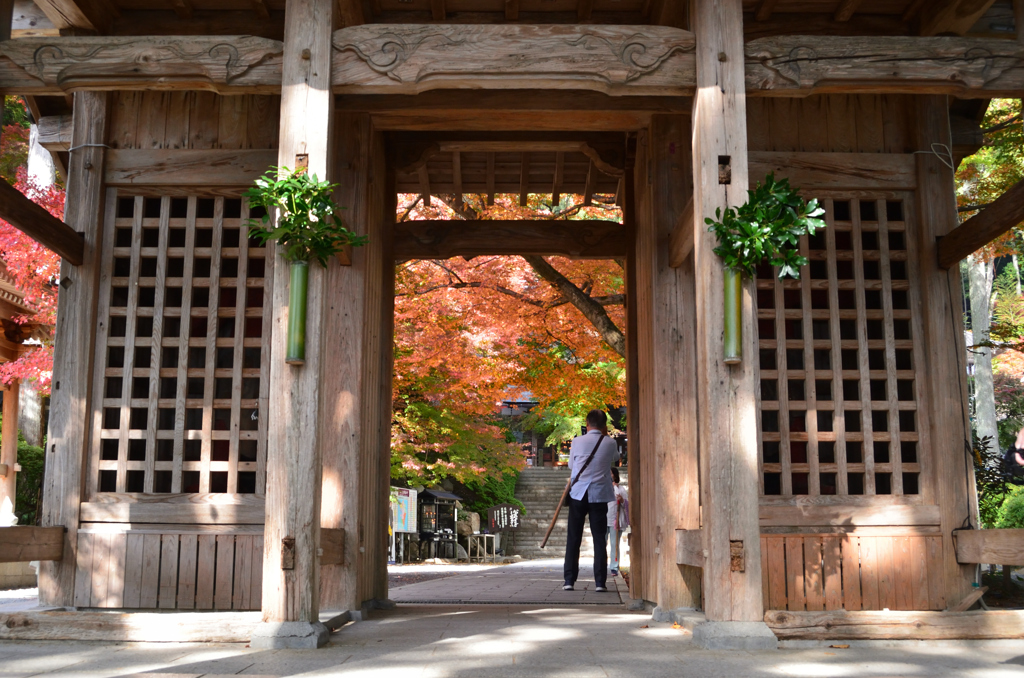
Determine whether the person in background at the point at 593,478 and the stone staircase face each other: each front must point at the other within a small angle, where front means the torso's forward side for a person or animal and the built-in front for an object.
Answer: yes

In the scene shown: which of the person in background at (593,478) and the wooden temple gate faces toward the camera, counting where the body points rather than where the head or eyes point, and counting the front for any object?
the wooden temple gate

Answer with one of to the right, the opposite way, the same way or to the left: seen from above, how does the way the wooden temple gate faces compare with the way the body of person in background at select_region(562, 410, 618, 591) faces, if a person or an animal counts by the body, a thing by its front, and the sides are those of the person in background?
the opposite way

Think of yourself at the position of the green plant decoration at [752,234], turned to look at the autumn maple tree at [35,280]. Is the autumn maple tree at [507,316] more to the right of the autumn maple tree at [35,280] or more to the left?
right

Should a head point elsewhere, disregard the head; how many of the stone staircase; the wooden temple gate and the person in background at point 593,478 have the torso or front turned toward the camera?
2

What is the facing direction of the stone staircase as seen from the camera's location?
facing the viewer

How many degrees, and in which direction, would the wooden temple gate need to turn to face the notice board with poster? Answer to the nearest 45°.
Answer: approximately 180°

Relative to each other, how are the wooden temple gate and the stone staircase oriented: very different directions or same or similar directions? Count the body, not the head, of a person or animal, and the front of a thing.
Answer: same or similar directions

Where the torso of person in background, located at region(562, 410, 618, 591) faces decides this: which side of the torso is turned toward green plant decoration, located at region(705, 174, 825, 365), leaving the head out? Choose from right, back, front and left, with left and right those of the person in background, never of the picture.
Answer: back

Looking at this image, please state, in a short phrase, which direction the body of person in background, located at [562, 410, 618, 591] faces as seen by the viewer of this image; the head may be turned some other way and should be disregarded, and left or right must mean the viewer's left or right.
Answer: facing away from the viewer

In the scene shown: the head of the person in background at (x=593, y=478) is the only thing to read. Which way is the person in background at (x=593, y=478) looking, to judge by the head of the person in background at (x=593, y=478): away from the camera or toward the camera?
away from the camera

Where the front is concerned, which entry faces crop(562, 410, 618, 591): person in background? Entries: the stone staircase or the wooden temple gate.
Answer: the stone staircase

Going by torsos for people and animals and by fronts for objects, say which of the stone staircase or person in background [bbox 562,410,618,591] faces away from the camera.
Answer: the person in background

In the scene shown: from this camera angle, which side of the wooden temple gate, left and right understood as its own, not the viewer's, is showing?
front

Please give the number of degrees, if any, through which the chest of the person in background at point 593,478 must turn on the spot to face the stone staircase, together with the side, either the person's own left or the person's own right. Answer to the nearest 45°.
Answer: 0° — they already face it

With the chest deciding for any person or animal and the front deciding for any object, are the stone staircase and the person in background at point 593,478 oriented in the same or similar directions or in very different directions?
very different directions
